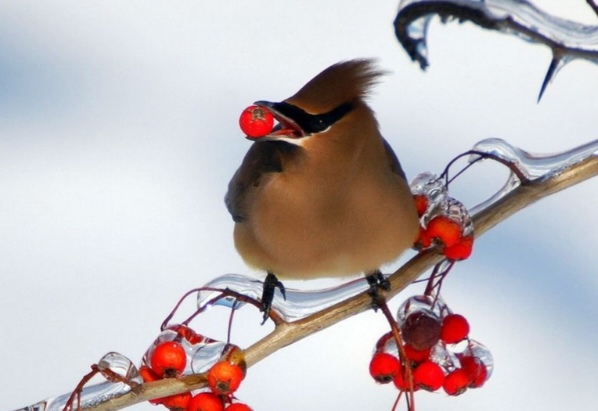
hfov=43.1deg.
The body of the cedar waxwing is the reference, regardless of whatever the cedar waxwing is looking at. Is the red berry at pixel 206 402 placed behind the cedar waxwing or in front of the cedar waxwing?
in front

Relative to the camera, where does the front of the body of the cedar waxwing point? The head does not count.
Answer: toward the camera

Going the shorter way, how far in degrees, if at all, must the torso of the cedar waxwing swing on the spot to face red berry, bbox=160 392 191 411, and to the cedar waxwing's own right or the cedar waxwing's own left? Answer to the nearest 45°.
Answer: approximately 45° to the cedar waxwing's own right

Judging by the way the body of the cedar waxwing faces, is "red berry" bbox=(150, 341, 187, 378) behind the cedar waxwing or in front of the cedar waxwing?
in front

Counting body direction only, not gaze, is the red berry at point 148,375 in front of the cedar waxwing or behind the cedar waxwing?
in front
